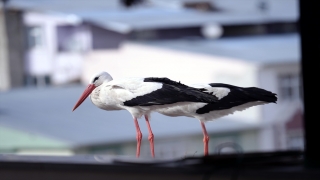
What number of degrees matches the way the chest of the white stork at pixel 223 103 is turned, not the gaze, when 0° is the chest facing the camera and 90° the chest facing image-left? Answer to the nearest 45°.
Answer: approximately 90°

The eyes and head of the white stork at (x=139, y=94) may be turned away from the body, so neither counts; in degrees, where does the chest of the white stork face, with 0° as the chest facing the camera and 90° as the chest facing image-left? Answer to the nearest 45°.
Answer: approximately 90°

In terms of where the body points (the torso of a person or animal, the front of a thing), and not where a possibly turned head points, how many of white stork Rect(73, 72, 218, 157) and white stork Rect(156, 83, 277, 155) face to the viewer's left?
2
